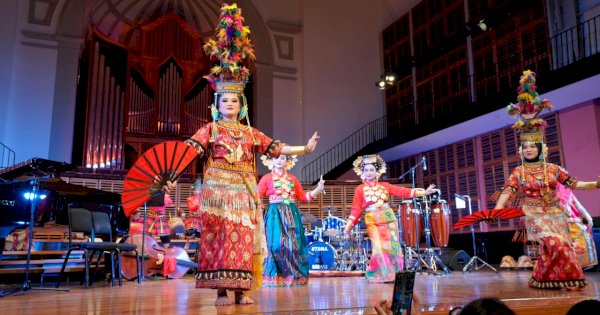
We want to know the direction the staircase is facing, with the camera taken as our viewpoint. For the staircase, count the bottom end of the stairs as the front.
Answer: facing to the left of the viewer

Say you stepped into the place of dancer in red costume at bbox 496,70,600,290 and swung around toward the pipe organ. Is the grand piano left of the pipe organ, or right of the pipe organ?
left

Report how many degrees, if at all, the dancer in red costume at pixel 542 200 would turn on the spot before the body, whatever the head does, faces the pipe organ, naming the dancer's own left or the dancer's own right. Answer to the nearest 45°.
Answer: approximately 135° to the dancer's own right

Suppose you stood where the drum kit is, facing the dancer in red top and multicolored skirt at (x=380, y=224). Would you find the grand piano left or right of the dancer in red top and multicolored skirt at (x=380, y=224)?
right

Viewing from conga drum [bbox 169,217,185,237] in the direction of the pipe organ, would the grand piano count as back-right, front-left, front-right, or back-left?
back-left

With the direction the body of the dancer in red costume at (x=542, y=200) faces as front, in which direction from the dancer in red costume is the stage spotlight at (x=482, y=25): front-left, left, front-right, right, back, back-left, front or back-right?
back

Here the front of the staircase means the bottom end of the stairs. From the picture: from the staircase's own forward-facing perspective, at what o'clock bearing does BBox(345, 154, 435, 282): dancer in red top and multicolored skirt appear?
The dancer in red top and multicolored skirt is roughly at 9 o'clock from the staircase.

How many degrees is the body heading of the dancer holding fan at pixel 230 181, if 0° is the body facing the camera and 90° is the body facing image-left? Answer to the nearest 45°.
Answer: approximately 0°

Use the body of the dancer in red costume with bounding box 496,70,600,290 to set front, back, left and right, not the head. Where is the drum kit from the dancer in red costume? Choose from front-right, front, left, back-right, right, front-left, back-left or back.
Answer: back-right

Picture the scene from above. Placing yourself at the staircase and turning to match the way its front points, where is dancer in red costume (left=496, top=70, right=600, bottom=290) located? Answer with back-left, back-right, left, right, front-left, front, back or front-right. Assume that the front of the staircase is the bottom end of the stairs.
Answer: left

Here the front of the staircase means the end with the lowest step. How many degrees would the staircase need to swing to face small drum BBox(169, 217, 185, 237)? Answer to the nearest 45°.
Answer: approximately 45° to its left

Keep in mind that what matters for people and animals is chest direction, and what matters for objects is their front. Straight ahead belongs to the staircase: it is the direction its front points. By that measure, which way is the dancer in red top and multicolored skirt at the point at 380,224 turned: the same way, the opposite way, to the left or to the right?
to the left

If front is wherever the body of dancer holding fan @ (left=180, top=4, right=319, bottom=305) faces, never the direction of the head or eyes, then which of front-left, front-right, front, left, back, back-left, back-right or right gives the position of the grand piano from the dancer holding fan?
back-right
